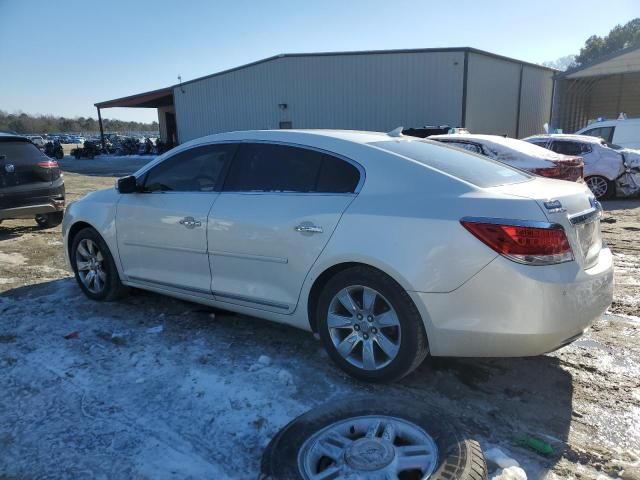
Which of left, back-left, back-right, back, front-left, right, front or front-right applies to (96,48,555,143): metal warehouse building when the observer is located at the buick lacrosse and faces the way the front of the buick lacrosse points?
front-right

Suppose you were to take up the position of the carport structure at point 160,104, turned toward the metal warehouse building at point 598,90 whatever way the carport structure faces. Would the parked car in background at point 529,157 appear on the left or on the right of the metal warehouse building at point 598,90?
right

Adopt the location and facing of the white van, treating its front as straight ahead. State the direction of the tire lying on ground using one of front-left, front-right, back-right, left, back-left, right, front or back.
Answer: left

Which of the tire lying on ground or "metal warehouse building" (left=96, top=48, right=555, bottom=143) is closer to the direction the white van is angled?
the metal warehouse building

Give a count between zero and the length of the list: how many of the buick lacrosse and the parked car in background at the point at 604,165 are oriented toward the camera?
0

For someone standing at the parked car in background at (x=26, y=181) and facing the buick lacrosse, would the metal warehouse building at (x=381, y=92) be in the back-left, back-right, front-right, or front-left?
back-left

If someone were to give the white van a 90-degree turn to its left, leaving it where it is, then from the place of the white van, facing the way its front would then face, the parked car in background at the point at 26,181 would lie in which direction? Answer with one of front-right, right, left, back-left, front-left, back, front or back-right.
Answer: front-right

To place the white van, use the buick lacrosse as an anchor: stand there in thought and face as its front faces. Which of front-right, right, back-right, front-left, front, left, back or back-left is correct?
right

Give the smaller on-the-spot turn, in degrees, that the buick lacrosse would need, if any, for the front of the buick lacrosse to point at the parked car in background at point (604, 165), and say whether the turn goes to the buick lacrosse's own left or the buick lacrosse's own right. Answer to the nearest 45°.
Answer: approximately 90° to the buick lacrosse's own right

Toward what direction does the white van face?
to the viewer's left

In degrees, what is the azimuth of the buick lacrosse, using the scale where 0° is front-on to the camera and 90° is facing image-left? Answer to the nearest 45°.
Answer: approximately 135°

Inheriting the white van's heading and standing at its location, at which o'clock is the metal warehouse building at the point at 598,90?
The metal warehouse building is roughly at 3 o'clock from the white van.

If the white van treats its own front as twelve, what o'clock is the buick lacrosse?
The buick lacrosse is roughly at 9 o'clock from the white van.

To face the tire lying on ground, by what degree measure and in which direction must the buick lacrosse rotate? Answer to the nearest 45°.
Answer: approximately 135° to its left

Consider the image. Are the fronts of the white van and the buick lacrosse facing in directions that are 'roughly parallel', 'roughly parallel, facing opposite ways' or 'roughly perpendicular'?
roughly parallel
